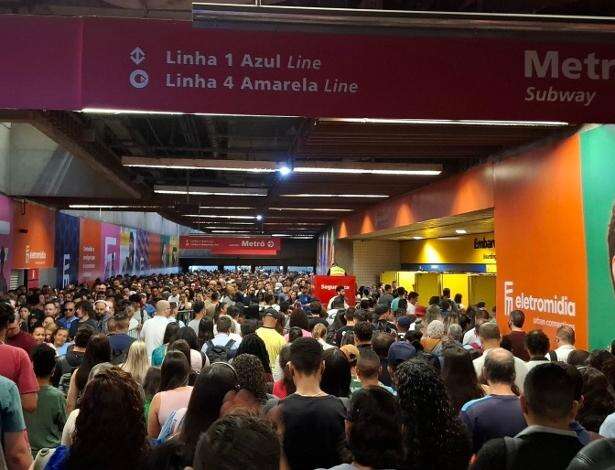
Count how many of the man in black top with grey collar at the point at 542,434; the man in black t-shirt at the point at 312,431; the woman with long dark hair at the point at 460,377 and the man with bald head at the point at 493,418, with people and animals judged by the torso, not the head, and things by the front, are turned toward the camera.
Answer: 0

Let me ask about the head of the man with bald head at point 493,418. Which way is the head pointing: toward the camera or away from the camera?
away from the camera

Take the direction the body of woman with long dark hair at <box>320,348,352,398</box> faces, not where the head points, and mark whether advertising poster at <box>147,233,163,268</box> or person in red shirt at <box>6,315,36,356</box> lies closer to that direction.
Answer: the advertising poster

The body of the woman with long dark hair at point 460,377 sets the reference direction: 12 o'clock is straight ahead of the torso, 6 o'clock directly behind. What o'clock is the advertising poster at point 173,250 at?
The advertising poster is roughly at 11 o'clock from the woman with long dark hair.

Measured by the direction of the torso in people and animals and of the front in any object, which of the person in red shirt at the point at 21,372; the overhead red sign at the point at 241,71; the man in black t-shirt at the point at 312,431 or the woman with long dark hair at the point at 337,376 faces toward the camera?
the overhead red sign

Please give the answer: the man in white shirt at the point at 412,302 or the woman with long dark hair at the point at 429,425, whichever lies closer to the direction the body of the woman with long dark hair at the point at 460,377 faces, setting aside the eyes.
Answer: the man in white shirt

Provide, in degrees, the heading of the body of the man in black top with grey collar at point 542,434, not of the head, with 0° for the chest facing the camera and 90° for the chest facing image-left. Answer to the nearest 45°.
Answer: approximately 180°

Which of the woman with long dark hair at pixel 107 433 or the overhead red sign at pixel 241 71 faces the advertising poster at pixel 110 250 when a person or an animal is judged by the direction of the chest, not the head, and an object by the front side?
the woman with long dark hair

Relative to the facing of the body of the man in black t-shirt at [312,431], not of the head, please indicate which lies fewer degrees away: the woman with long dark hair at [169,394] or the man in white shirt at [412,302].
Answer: the man in white shirt

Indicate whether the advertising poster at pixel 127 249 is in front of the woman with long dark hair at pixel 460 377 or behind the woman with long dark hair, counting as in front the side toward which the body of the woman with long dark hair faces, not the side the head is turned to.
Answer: in front

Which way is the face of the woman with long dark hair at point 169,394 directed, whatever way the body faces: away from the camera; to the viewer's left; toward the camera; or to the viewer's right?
away from the camera

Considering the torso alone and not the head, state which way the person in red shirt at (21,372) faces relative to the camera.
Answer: away from the camera

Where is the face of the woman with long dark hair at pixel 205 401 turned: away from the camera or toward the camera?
away from the camera

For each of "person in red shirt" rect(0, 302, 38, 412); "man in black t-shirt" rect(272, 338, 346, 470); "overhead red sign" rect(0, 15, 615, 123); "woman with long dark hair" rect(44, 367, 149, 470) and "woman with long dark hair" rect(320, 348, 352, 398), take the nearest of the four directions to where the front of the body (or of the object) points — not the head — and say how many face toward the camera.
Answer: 1

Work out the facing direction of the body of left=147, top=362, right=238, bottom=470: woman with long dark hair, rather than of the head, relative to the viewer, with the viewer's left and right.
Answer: facing away from the viewer and to the right of the viewer

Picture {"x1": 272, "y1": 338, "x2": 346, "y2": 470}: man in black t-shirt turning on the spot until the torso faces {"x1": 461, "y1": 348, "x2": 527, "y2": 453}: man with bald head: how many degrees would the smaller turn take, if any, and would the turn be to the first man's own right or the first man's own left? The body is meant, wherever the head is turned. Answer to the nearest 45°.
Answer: approximately 90° to the first man's own right

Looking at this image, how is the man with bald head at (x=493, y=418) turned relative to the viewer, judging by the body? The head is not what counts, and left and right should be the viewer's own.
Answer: facing away from the viewer

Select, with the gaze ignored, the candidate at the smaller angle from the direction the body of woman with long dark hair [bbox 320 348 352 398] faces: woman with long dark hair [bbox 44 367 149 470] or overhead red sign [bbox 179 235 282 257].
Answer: the overhead red sign

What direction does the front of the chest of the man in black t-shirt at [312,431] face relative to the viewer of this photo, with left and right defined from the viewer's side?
facing away from the viewer

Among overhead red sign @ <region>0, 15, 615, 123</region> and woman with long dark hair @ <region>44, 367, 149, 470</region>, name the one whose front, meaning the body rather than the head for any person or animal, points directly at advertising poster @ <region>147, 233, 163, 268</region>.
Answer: the woman with long dark hair
